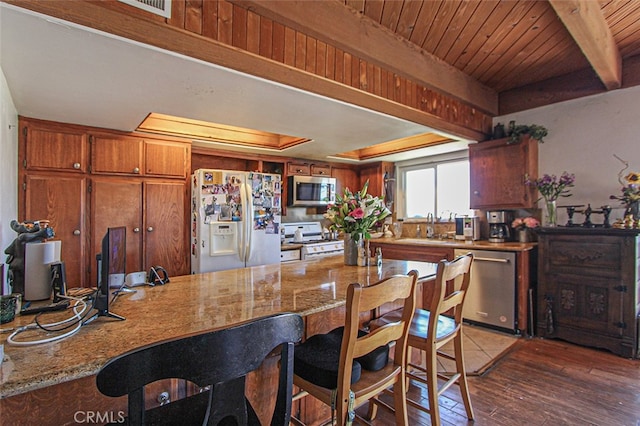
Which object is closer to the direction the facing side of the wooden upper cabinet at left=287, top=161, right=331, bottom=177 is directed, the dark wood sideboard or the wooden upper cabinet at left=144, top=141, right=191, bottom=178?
the dark wood sideboard

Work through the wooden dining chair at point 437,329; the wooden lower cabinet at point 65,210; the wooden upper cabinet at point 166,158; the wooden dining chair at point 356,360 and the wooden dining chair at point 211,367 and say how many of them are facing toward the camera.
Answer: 2

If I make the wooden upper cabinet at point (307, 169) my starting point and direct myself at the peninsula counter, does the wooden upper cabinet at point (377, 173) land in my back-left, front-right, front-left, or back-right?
back-left

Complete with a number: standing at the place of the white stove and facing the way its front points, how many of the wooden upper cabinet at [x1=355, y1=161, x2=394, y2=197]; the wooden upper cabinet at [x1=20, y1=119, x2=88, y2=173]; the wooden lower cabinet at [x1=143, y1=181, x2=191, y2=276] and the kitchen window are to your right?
2

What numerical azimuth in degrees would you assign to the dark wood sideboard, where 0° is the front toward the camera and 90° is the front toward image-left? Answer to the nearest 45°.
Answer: approximately 45°

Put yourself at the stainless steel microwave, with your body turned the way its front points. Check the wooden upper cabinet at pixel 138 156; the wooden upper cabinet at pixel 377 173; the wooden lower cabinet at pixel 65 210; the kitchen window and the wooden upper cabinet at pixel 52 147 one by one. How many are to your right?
3

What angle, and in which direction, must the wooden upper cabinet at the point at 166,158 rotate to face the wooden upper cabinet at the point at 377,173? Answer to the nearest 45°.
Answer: approximately 90° to its left

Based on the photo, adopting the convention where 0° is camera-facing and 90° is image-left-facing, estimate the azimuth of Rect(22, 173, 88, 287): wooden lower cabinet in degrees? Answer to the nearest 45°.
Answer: approximately 0°
